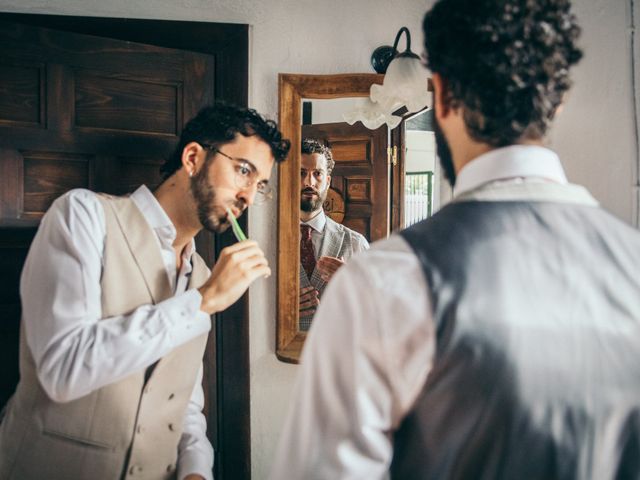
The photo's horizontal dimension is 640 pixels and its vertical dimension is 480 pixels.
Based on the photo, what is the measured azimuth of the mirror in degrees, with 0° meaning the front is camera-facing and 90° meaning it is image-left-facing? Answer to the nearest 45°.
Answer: approximately 0°

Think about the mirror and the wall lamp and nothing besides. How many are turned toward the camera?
2

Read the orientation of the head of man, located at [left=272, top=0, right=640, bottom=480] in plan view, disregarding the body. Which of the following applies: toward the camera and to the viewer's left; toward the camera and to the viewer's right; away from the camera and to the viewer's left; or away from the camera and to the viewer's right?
away from the camera and to the viewer's left

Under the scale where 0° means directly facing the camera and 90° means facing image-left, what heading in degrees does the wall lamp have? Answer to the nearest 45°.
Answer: approximately 0°

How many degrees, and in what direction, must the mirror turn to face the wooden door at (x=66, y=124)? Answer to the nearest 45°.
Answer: approximately 90° to its right

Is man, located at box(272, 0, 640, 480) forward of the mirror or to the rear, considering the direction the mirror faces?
forward
